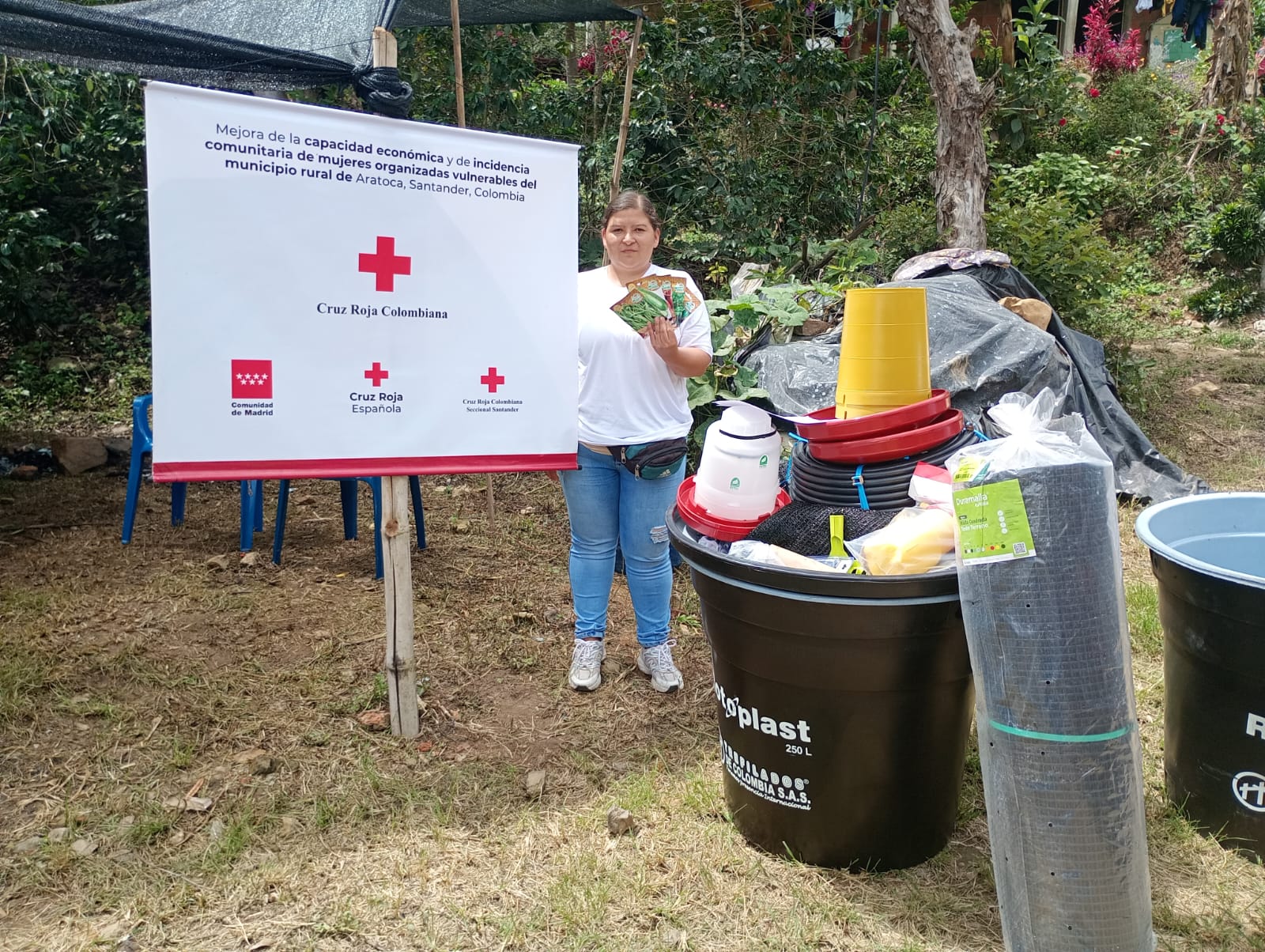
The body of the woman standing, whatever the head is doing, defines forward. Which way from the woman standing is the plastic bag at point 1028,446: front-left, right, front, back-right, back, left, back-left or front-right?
front-left

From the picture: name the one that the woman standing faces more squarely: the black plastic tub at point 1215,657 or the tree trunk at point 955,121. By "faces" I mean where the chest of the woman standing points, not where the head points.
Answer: the black plastic tub

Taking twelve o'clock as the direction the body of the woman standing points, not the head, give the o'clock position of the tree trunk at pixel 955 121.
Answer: The tree trunk is roughly at 7 o'clock from the woman standing.

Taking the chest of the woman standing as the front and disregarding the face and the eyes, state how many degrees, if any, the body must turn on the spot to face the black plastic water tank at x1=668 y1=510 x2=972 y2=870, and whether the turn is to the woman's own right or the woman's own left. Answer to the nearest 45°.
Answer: approximately 45° to the woman's own left

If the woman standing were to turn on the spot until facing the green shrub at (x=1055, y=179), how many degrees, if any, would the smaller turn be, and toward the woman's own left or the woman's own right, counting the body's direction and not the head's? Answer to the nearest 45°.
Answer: approximately 135° to the woman's own left

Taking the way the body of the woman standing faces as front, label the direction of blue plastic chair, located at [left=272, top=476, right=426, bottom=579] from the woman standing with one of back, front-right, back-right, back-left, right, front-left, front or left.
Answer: back-right

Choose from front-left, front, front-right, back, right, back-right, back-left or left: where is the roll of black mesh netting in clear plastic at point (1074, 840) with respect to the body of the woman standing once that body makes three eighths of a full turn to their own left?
right

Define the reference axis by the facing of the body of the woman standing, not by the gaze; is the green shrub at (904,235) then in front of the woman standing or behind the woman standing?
behind

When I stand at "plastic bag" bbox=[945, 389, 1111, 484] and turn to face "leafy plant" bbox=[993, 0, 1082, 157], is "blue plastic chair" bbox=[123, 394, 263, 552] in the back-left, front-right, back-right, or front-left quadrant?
front-left

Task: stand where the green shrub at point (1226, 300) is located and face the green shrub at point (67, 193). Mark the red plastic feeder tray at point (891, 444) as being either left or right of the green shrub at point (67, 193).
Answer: left

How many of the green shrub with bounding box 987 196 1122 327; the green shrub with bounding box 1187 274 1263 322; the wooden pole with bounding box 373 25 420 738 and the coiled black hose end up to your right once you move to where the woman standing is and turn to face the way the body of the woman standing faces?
1

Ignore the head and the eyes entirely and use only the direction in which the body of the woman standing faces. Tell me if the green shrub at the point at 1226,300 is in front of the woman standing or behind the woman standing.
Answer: behind

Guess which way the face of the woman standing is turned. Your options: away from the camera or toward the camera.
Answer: toward the camera

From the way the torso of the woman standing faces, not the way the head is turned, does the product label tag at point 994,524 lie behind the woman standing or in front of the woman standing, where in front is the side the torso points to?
in front

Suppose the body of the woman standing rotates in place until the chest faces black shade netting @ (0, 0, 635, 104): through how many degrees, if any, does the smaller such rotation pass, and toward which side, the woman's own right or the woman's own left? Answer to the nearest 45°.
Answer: approximately 135° to the woman's own right

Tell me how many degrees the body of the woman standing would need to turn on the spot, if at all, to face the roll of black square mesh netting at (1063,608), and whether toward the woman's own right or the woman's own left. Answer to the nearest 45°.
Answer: approximately 45° to the woman's own left

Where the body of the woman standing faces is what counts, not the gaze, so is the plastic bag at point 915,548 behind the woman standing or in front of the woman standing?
in front

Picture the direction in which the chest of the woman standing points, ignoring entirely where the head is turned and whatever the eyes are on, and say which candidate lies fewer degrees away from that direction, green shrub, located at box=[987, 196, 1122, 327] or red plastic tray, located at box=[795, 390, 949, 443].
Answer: the red plastic tray

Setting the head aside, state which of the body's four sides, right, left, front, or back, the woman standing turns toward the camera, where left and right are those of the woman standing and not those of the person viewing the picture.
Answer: front
